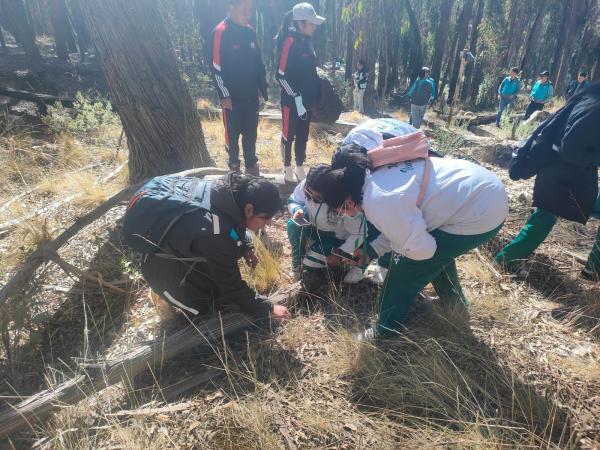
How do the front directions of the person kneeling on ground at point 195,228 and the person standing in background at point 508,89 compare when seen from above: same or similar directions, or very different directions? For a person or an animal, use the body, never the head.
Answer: very different directions

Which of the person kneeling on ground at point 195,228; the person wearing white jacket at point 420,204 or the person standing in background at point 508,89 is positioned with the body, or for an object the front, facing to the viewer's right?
the person kneeling on ground

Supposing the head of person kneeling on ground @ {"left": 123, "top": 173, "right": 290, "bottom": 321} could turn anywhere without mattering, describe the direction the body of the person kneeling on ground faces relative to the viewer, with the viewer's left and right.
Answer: facing to the right of the viewer

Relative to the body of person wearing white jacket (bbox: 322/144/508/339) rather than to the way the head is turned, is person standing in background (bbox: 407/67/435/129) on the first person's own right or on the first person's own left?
on the first person's own right

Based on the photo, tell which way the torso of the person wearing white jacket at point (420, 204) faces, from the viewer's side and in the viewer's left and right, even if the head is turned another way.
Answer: facing to the left of the viewer

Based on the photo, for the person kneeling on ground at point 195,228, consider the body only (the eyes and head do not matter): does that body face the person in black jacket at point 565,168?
yes

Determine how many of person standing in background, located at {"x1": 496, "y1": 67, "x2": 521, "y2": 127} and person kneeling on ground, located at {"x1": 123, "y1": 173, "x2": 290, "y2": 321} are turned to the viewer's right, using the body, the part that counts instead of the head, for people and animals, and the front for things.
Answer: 1

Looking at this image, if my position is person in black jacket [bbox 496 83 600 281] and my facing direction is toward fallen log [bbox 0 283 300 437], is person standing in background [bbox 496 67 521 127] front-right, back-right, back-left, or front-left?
back-right

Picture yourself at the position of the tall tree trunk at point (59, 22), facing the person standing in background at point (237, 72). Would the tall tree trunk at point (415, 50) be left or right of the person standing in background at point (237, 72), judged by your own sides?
left

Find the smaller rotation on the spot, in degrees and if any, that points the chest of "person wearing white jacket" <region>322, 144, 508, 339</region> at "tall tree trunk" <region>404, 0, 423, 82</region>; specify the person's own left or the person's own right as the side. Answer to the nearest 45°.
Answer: approximately 90° to the person's own right

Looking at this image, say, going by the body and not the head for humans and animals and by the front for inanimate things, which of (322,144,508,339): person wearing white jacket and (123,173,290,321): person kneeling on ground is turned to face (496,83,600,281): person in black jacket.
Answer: the person kneeling on ground

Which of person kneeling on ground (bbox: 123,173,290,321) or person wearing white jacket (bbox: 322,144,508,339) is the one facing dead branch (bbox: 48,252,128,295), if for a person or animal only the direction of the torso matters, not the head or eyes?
the person wearing white jacket
